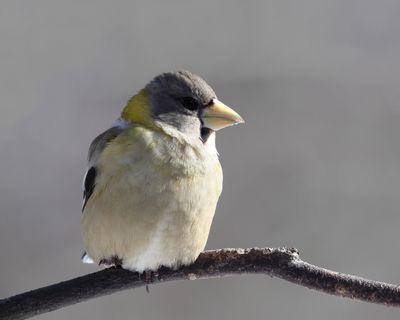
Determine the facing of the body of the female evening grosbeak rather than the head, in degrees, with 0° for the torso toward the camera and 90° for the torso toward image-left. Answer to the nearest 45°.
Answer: approximately 315°
